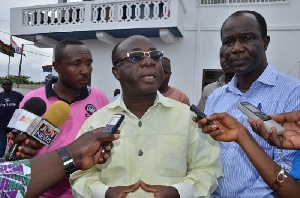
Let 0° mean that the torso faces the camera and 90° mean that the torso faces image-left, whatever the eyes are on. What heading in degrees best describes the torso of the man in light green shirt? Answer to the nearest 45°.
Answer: approximately 0°

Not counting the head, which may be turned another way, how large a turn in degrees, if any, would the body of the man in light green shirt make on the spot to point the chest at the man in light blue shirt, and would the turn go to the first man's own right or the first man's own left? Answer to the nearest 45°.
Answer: approximately 90° to the first man's own left

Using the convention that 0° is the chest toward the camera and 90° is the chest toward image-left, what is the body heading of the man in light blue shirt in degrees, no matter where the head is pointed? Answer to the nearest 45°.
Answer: approximately 45°

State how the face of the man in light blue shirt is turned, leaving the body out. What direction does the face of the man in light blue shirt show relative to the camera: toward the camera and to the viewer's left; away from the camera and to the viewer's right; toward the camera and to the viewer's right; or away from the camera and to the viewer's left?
toward the camera and to the viewer's left

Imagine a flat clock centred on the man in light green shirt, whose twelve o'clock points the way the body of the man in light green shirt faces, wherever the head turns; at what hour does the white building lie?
The white building is roughly at 6 o'clock from the man in light green shirt.

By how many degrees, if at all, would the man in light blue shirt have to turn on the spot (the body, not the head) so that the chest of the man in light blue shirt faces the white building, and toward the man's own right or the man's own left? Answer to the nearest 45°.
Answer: approximately 135° to the man's own right

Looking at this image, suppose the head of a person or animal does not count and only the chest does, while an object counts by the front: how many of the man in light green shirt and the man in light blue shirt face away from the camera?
0
